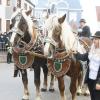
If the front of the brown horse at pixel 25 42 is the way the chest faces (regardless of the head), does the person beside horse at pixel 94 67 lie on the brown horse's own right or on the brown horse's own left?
on the brown horse's own left

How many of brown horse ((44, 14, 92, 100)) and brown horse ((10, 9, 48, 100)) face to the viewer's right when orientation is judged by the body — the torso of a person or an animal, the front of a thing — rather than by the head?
0

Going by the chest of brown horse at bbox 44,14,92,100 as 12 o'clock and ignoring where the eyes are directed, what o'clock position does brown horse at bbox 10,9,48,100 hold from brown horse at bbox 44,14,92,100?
brown horse at bbox 10,9,48,100 is roughly at 3 o'clock from brown horse at bbox 44,14,92,100.

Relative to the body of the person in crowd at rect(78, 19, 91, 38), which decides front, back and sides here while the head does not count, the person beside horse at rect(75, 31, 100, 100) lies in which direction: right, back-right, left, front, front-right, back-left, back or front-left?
front-left

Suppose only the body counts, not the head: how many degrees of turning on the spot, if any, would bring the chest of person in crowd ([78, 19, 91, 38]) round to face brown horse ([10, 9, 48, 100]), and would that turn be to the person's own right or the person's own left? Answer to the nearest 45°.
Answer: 0° — they already face it

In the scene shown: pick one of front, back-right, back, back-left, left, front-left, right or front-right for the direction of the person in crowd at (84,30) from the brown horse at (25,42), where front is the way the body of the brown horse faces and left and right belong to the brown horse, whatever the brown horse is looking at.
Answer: back

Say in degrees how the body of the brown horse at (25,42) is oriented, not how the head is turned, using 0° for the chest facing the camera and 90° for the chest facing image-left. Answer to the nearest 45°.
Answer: approximately 45°

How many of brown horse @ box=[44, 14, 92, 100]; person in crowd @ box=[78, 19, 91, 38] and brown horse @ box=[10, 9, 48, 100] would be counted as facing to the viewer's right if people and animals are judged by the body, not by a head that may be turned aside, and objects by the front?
0

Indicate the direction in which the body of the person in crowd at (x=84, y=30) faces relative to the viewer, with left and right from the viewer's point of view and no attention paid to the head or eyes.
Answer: facing the viewer and to the left of the viewer

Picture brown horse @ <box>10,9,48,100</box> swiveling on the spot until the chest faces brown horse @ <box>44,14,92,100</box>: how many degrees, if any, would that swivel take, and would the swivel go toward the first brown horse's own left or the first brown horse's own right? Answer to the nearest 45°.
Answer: approximately 90° to the first brown horse's own left
